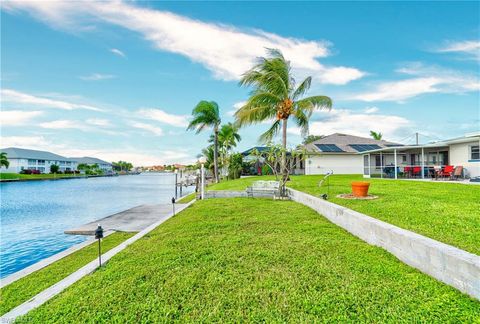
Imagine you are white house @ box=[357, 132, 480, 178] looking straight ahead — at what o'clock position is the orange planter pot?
The orange planter pot is roughly at 11 o'clock from the white house.

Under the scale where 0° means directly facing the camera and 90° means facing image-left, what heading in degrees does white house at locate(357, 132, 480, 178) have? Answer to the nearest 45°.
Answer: approximately 45°

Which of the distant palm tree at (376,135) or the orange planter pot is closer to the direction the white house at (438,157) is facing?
the orange planter pot

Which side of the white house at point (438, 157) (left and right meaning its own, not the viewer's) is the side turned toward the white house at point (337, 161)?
right

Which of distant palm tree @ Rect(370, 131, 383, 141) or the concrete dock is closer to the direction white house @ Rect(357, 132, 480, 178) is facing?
the concrete dock

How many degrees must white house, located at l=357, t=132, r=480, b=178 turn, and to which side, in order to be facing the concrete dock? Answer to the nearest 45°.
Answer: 0° — it already faces it

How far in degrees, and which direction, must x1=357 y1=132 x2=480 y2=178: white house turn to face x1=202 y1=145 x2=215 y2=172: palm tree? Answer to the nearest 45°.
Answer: approximately 45° to its right

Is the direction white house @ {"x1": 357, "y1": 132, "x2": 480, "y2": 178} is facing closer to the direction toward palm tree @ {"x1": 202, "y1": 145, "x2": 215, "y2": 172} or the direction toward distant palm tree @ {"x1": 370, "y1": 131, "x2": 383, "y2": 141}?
the palm tree

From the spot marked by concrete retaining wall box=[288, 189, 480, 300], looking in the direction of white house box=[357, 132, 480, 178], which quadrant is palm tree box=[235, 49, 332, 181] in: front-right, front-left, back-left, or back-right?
front-left

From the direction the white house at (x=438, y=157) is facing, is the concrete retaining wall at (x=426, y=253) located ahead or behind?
ahead

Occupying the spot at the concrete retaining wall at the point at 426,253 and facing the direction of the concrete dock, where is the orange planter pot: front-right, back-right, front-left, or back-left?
front-right

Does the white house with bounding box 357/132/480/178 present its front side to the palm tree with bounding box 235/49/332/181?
yes

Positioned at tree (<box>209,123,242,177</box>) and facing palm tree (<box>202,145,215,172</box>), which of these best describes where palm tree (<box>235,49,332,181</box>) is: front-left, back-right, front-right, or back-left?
back-left
